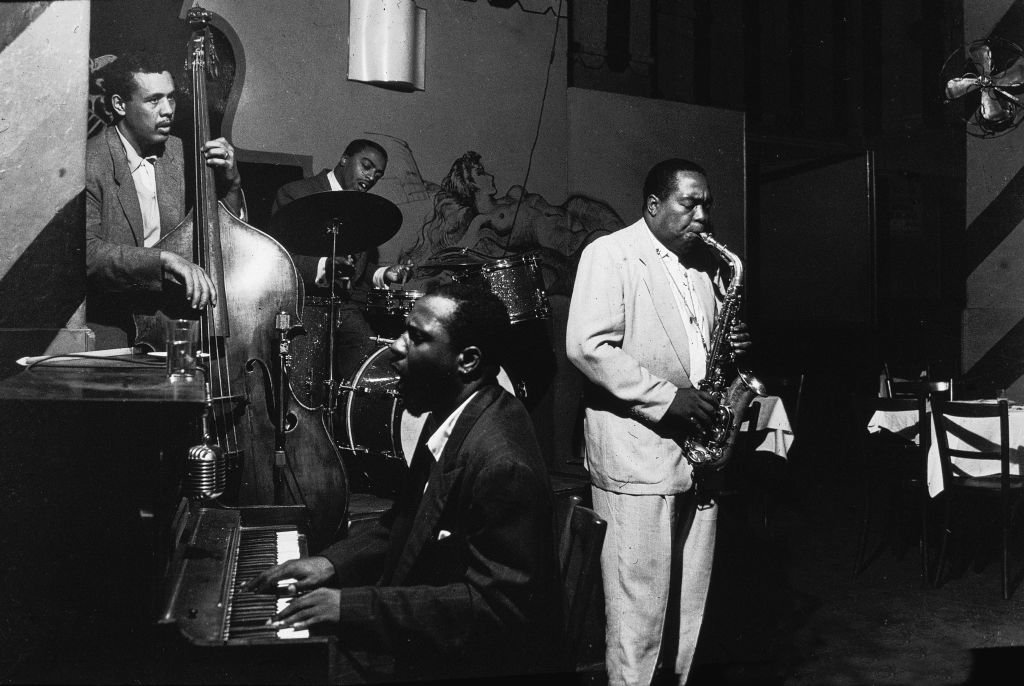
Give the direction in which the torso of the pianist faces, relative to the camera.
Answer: to the viewer's left

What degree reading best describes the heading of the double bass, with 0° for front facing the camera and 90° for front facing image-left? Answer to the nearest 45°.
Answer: approximately 45°

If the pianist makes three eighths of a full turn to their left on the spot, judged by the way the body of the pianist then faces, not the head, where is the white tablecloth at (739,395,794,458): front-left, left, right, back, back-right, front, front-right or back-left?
left

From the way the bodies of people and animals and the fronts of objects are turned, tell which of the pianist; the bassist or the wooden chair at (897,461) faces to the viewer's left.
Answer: the pianist

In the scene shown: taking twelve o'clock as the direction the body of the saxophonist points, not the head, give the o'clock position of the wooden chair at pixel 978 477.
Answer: The wooden chair is roughly at 9 o'clock from the saxophonist.

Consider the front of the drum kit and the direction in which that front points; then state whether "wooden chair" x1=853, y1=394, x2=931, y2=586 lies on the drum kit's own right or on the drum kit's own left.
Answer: on the drum kit's own left

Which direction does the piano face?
to the viewer's right

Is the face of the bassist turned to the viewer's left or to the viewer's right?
to the viewer's right

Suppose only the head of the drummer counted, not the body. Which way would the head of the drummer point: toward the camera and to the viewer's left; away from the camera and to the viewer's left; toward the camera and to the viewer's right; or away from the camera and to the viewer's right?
toward the camera and to the viewer's right

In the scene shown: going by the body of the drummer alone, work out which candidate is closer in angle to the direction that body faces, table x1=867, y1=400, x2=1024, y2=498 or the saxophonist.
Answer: the saxophonist

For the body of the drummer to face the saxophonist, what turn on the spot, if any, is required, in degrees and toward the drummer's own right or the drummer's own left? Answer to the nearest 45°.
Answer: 0° — they already face them
